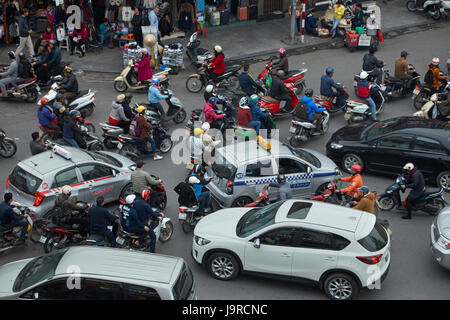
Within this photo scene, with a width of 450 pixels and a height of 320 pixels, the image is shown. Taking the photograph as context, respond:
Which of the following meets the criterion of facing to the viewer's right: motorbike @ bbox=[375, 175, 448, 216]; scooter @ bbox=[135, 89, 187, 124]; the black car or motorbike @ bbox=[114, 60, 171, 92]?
the scooter

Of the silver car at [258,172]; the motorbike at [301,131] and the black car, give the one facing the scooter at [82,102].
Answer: the black car

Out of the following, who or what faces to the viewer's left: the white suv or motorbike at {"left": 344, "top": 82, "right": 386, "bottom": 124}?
the white suv

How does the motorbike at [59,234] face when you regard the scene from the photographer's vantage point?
facing away from the viewer and to the right of the viewer

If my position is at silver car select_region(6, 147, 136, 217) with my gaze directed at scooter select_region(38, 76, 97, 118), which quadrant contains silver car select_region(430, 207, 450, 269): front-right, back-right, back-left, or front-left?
back-right

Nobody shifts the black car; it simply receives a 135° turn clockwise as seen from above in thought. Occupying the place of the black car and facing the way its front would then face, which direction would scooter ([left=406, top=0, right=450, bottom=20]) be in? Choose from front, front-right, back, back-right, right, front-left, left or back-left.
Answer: front-left

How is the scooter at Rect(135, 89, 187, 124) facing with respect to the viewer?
to the viewer's right
